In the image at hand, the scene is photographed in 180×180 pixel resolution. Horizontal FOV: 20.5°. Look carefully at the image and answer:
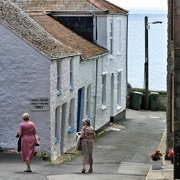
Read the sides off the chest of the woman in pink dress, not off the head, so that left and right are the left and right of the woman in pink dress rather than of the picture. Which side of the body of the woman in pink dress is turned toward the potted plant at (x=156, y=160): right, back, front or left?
right

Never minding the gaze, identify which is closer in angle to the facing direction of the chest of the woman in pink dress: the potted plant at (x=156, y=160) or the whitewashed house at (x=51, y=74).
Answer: the whitewashed house

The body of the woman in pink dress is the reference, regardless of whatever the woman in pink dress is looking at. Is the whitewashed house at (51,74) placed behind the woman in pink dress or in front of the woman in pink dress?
in front

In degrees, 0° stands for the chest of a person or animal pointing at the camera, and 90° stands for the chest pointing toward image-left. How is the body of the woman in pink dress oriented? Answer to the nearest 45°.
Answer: approximately 180°
